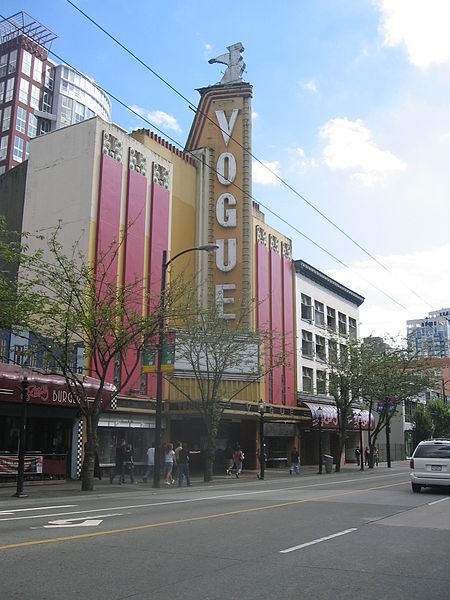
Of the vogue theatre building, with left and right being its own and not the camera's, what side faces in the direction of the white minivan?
front

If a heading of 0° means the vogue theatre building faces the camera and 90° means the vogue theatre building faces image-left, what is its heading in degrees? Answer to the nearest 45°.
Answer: approximately 315°

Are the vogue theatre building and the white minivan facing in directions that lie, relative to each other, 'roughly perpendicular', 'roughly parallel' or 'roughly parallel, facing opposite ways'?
roughly perpendicular

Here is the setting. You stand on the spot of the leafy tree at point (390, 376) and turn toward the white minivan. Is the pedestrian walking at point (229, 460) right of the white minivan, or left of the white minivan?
right

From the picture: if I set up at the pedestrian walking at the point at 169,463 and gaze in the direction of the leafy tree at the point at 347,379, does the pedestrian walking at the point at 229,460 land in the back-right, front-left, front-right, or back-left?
front-left
